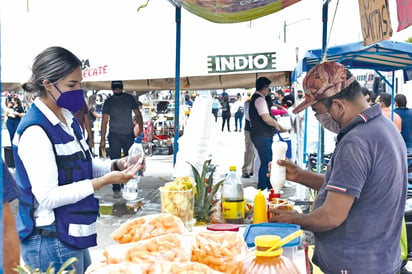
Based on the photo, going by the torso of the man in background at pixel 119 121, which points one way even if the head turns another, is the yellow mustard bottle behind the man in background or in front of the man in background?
in front

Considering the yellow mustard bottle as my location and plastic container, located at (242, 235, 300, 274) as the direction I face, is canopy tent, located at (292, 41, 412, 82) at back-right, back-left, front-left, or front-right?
back-left

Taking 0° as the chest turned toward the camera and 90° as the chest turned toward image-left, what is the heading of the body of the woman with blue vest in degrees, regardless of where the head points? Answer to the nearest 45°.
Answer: approximately 315°

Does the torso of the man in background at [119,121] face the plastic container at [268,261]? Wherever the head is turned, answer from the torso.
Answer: yes

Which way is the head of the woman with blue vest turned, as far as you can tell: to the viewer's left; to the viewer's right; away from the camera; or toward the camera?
to the viewer's right

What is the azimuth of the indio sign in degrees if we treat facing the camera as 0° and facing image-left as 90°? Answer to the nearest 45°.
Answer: approximately 0°

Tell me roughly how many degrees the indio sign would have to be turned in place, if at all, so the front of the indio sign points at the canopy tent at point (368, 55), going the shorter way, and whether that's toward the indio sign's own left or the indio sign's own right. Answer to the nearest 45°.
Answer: approximately 45° to the indio sign's own left

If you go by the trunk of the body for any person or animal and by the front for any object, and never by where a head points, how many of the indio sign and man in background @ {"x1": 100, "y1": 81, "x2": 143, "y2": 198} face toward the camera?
2

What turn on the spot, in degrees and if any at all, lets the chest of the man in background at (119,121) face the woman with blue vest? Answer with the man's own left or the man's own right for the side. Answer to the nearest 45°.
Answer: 0° — they already face them
